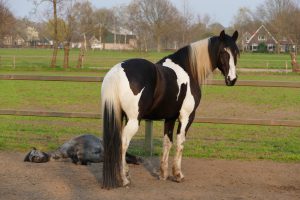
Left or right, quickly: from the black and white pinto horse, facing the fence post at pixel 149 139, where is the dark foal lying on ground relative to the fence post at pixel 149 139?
left

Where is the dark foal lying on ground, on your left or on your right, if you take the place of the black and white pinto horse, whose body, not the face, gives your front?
on your left

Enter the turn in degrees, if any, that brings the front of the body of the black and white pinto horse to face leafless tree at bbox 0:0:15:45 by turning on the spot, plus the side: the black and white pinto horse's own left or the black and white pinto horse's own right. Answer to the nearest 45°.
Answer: approximately 45° to the black and white pinto horse's own left

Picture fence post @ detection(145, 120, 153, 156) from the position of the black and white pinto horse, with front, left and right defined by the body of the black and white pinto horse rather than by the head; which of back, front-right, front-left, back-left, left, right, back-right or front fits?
front-left

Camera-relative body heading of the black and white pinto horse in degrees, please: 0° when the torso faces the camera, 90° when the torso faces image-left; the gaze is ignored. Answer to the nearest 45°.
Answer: approximately 225°

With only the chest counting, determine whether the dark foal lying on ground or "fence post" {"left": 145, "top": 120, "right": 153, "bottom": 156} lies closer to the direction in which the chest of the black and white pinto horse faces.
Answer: the fence post

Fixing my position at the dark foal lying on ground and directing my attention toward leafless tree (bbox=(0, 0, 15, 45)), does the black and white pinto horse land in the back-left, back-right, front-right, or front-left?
back-right
